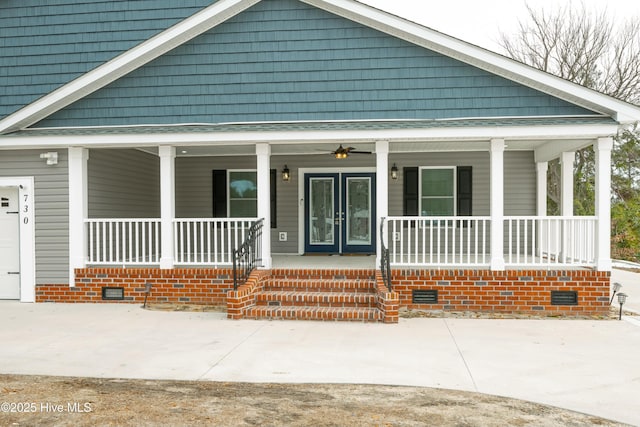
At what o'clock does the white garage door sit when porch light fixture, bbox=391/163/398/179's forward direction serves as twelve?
The white garage door is roughly at 2 o'clock from the porch light fixture.

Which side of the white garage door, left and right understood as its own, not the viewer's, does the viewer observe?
front

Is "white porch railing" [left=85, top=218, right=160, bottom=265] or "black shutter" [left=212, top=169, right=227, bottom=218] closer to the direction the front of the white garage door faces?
the white porch railing

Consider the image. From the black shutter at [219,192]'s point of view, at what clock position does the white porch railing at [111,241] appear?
The white porch railing is roughly at 1 o'clock from the black shutter.

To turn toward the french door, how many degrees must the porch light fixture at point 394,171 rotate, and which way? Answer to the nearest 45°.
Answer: approximately 90° to its right

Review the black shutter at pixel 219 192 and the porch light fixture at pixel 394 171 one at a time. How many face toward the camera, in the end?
2

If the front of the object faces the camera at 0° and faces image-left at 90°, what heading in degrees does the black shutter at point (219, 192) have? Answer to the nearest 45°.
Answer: approximately 0°

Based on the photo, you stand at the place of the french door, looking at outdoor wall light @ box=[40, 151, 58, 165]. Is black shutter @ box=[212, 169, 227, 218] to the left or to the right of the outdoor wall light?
right

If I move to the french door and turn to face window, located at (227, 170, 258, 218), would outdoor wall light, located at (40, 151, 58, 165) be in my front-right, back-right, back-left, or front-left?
front-left

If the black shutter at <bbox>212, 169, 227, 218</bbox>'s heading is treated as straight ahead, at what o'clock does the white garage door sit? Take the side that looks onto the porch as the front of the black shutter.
The white garage door is roughly at 2 o'clock from the black shutter.

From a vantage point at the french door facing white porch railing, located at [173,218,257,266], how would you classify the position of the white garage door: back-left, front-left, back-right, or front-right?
front-right

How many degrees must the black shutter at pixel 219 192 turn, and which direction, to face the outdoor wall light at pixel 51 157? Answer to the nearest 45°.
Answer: approximately 45° to its right

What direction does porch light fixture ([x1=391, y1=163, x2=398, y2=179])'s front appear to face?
toward the camera

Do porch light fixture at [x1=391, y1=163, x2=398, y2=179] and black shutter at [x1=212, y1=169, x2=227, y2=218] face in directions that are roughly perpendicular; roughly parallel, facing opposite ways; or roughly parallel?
roughly parallel

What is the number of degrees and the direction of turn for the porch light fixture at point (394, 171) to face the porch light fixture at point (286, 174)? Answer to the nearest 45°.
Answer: approximately 90° to its right

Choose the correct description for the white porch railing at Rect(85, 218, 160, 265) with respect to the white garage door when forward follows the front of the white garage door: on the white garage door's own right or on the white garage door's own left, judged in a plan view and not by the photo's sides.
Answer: on the white garage door's own left
